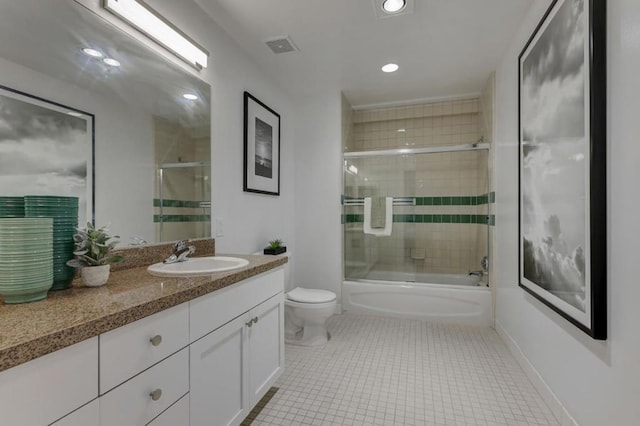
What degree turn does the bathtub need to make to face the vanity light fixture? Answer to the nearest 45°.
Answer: approximately 45° to its right

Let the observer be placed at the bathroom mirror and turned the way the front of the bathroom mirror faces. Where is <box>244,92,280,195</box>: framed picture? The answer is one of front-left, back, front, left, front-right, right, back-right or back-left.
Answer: left

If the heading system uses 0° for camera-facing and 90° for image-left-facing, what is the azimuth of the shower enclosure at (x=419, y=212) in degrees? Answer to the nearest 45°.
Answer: approximately 0°

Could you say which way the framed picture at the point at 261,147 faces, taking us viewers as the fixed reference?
facing the viewer and to the right of the viewer
